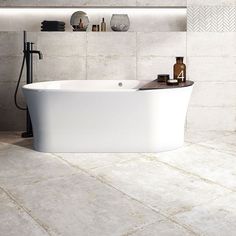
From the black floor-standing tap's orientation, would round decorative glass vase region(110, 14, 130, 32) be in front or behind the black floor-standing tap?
in front

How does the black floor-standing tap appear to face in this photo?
to the viewer's right

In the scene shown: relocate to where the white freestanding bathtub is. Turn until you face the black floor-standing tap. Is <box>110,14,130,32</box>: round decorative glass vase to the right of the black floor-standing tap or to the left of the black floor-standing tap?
right

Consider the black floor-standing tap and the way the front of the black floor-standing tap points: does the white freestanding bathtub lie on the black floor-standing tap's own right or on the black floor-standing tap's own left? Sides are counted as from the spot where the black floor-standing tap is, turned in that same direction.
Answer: on the black floor-standing tap's own right

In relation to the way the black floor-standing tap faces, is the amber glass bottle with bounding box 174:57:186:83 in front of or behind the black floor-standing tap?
in front
